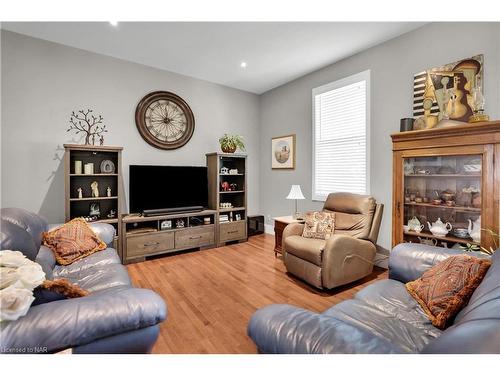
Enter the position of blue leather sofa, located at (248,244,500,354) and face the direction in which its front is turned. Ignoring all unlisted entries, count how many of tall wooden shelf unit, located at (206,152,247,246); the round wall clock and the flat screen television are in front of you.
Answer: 3

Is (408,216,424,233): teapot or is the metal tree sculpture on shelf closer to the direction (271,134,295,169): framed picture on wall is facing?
the metal tree sculpture on shelf

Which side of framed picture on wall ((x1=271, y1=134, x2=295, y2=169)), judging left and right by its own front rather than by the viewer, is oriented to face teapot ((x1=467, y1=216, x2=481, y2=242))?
left

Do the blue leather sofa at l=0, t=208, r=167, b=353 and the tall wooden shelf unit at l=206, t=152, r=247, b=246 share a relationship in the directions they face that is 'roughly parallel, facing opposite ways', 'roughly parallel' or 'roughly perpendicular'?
roughly perpendicular

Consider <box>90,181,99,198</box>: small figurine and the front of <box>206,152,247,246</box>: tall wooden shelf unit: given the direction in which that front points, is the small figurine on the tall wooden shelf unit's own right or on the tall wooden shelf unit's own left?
on the tall wooden shelf unit's own right

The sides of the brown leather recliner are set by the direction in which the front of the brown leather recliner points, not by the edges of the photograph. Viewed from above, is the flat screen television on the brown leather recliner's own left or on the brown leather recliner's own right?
on the brown leather recliner's own right

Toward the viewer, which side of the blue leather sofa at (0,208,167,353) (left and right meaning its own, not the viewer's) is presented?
right

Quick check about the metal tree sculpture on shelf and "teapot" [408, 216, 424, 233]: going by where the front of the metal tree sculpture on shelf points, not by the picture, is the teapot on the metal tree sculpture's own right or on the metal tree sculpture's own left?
on the metal tree sculpture's own left

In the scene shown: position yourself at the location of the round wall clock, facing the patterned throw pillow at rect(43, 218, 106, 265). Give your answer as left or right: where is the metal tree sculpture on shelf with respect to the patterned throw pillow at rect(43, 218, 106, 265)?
right

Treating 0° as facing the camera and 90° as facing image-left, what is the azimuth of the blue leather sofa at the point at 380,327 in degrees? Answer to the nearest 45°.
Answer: approximately 135°

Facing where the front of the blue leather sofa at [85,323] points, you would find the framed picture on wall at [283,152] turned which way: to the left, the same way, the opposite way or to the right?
the opposite way
